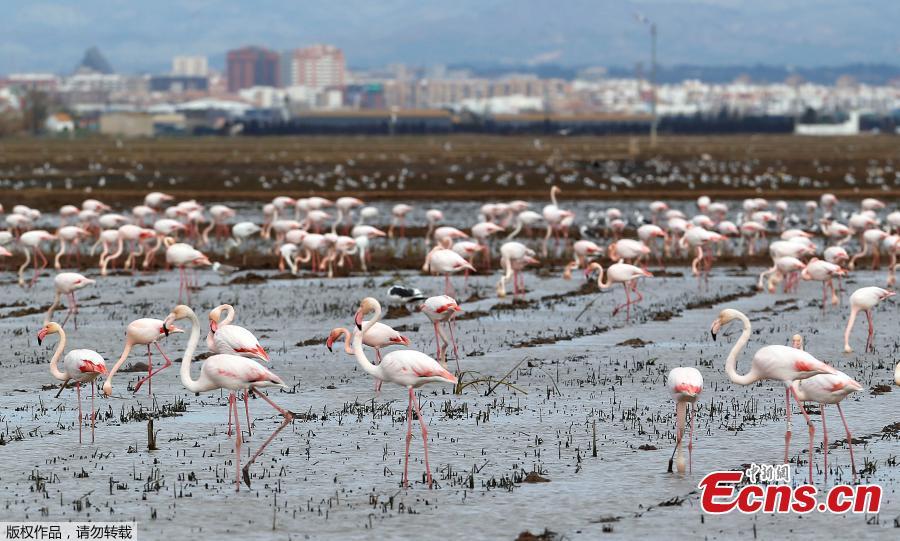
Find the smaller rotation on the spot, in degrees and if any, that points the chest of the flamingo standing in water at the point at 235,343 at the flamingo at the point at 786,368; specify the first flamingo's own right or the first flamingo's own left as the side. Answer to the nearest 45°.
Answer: approximately 135° to the first flamingo's own left

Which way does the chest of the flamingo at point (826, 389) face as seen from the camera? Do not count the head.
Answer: to the viewer's left

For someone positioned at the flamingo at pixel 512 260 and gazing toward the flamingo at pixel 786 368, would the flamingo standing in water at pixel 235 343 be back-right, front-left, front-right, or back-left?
front-right

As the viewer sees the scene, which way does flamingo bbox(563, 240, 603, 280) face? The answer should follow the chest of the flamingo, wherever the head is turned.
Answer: to the viewer's left

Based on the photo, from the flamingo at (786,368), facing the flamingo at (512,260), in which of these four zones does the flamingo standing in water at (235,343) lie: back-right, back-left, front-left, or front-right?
front-left

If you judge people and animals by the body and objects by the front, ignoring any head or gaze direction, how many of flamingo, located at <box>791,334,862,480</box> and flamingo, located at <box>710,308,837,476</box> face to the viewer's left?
2

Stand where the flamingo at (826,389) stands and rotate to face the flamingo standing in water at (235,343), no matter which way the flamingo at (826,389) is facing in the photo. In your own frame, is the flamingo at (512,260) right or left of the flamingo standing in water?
right

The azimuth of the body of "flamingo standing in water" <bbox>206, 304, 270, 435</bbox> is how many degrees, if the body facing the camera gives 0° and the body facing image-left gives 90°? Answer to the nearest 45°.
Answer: approximately 90°

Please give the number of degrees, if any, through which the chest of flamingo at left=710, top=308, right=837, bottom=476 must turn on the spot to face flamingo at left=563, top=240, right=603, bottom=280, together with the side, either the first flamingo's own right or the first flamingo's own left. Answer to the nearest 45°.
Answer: approximately 90° to the first flamingo's own right

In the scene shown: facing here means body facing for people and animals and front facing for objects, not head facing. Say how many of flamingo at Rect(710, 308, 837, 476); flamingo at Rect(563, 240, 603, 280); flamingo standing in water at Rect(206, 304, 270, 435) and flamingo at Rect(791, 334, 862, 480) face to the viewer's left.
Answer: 4

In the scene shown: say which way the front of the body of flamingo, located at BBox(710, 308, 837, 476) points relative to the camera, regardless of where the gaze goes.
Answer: to the viewer's left
